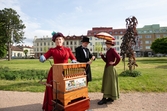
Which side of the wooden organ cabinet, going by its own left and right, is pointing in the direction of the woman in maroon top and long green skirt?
left

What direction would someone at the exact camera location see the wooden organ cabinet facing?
facing the viewer and to the right of the viewer

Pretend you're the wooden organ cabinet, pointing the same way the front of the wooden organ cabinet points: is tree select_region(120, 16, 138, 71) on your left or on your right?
on your left
